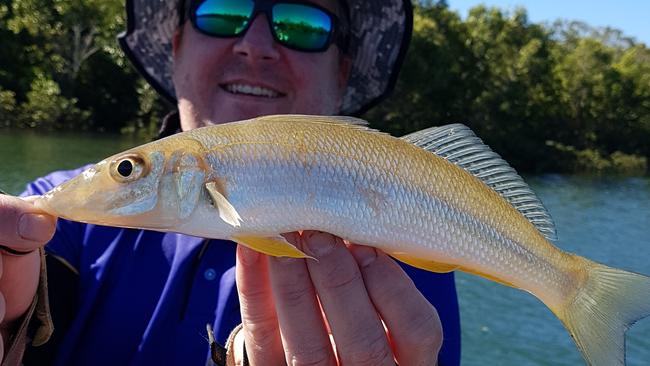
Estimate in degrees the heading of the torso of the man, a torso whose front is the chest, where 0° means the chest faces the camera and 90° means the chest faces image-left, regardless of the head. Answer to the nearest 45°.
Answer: approximately 0°
